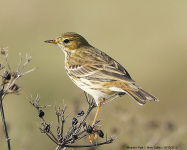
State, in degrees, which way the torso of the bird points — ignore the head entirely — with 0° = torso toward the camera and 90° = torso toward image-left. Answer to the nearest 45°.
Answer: approximately 90°
